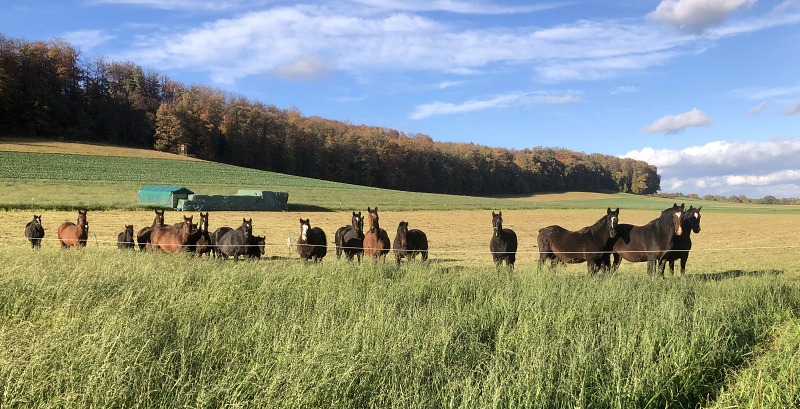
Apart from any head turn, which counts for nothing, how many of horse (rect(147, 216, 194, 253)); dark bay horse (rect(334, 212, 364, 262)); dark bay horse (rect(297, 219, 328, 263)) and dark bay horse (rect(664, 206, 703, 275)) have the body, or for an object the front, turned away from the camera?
0

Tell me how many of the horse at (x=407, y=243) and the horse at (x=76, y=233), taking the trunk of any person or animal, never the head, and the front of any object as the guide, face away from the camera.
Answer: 0

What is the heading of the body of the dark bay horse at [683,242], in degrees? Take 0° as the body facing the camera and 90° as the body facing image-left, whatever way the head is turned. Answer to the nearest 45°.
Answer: approximately 315°

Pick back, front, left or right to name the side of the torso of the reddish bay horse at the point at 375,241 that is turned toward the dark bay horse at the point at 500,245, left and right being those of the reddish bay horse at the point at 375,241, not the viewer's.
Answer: left

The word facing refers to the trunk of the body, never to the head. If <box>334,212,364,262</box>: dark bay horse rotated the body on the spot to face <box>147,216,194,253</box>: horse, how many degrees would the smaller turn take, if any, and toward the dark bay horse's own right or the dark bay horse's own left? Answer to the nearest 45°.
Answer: approximately 135° to the dark bay horse's own right

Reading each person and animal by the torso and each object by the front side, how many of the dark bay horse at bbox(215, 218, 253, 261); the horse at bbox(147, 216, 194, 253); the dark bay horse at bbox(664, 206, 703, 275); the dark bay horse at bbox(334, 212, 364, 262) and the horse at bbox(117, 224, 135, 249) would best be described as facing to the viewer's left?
0

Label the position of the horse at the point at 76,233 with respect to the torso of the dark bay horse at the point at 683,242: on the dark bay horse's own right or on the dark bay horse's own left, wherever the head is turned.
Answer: on the dark bay horse's own right

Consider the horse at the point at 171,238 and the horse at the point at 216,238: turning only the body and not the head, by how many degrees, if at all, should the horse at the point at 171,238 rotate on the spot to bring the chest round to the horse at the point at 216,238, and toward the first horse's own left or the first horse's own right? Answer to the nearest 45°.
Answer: approximately 45° to the first horse's own left

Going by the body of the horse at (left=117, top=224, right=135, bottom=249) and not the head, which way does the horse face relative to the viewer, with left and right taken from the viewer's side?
facing the viewer and to the right of the viewer

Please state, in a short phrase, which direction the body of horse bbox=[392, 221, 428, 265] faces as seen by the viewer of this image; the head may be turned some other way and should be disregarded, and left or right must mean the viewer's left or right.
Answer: facing the viewer and to the left of the viewer

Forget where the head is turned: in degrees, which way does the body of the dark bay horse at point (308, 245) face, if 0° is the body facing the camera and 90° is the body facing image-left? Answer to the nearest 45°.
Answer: approximately 45°

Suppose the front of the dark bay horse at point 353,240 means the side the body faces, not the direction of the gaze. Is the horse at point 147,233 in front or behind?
behind

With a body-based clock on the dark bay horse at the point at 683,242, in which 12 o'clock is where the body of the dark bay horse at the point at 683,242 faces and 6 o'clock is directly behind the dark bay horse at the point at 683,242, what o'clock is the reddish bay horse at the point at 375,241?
the reddish bay horse at the point at 375,241 is roughly at 4 o'clock from the dark bay horse at the point at 683,242.

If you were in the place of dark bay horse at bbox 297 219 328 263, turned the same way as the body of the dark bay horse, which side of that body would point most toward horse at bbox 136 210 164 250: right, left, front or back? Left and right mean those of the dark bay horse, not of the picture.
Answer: right

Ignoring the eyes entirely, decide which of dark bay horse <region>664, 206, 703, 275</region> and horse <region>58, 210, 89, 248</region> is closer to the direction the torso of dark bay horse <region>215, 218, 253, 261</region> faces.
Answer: the dark bay horse

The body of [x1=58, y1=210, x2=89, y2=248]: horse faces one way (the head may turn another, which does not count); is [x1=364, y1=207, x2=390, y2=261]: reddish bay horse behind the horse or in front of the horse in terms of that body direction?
in front

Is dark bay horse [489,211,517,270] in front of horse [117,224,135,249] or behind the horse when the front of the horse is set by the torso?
in front
